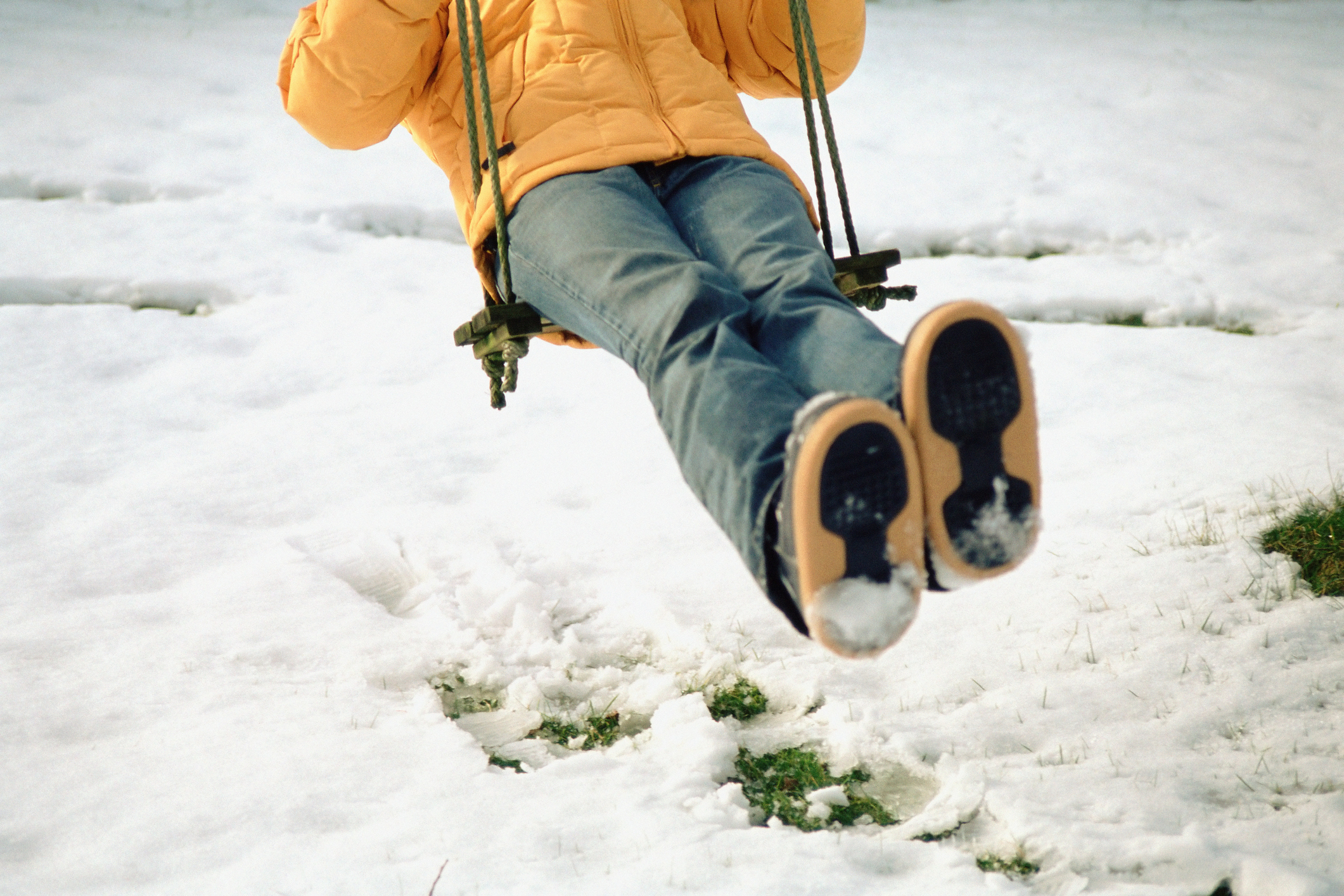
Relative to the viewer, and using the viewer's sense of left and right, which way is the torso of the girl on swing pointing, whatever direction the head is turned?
facing the viewer and to the right of the viewer
